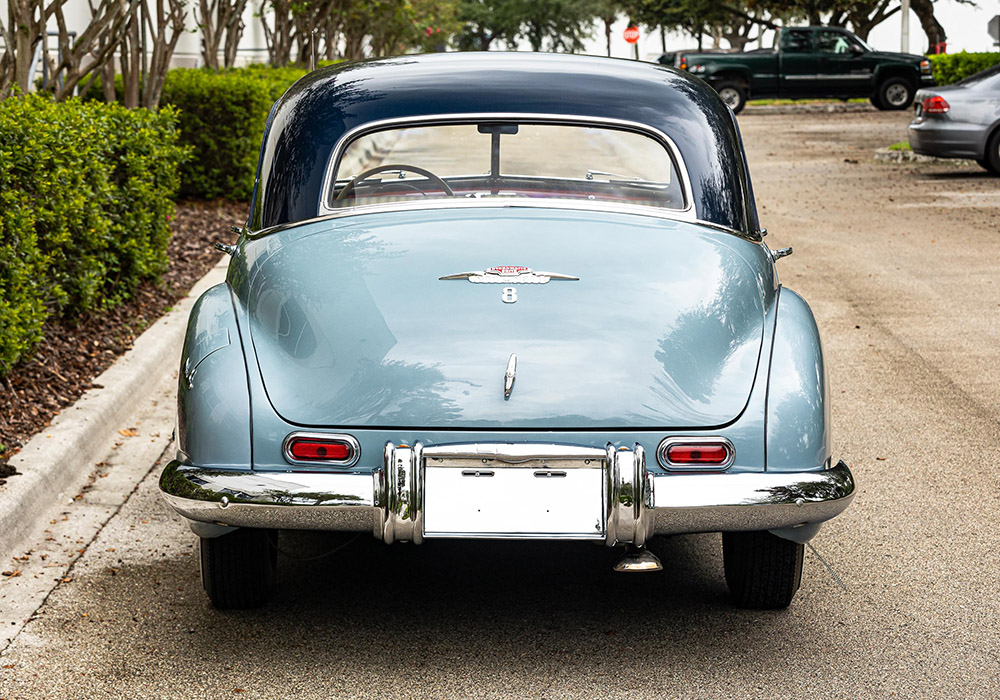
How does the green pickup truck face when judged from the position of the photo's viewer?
facing to the right of the viewer

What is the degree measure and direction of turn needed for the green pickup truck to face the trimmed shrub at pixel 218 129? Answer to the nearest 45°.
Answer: approximately 90° to its right

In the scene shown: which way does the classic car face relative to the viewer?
away from the camera

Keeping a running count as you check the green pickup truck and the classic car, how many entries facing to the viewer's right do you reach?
1

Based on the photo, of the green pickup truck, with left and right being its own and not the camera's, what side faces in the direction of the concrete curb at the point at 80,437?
right

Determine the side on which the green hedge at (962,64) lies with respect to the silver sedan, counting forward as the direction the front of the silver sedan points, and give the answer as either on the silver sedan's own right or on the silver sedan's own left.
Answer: on the silver sedan's own left

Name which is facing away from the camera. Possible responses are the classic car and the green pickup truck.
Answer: the classic car

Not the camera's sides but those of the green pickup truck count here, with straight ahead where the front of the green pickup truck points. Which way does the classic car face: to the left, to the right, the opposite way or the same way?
to the left

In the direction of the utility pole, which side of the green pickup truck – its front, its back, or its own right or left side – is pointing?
left
